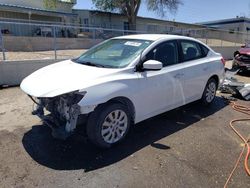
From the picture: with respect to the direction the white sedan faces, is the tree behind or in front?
behind

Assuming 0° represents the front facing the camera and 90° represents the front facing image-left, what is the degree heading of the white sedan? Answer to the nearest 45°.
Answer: approximately 45°

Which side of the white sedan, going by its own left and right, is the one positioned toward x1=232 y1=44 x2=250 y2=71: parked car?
back

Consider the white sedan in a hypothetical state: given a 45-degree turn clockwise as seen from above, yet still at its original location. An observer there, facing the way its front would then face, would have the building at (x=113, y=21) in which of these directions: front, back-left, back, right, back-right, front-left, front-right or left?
right

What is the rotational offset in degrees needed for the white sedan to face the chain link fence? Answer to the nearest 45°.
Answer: approximately 135° to its right

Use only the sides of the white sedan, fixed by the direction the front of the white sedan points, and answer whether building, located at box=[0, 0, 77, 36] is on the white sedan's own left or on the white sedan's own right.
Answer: on the white sedan's own right
